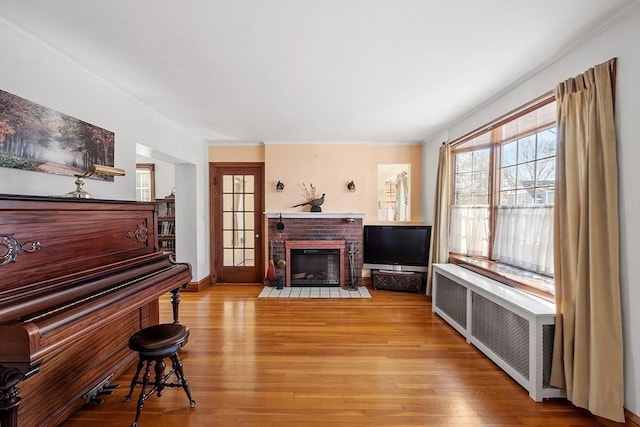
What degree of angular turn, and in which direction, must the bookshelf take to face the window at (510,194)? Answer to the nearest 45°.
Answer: approximately 45° to its left

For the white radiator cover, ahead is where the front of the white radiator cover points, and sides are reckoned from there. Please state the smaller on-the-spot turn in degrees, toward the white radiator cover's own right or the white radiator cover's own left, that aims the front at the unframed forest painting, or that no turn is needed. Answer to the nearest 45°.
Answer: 0° — it already faces it

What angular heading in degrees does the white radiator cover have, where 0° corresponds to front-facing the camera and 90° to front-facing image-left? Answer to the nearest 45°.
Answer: approximately 45°

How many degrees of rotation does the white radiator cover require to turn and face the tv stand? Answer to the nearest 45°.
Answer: approximately 90° to its right

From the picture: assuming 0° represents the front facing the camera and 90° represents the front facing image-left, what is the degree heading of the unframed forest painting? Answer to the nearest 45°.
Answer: approximately 315°

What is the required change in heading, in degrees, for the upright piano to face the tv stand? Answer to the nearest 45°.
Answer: approximately 45° to its left

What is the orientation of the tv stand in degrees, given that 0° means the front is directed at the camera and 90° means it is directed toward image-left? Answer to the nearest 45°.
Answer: approximately 0°

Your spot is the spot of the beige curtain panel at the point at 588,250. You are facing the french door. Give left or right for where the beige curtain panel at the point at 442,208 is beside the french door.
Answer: right

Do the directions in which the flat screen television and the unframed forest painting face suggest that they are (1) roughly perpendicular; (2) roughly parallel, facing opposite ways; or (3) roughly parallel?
roughly perpendicular

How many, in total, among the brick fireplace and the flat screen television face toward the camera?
2

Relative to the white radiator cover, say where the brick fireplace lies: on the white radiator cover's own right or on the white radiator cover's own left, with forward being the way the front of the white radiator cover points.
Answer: on the white radiator cover's own right
